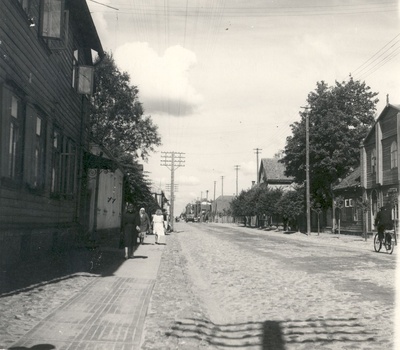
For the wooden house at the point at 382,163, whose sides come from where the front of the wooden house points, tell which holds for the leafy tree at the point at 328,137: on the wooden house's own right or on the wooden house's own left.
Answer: on the wooden house's own right

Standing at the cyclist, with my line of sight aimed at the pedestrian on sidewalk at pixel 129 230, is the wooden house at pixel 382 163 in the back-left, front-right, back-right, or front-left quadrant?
back-right

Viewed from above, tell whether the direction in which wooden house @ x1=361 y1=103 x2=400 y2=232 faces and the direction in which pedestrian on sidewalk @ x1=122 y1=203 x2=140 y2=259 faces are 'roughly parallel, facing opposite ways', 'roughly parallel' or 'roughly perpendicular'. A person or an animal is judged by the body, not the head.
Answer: roughly perpendicular

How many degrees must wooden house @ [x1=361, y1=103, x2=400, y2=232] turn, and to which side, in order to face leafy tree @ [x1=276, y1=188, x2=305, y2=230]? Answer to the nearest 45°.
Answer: approximately 90° to its right

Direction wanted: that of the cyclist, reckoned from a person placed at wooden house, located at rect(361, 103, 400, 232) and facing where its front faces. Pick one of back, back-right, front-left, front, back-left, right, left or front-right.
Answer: front-left

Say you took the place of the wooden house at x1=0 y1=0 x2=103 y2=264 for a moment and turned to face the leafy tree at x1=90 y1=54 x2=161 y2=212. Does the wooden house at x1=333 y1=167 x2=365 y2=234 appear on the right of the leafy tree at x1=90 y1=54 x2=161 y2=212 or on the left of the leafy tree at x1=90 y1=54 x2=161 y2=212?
right

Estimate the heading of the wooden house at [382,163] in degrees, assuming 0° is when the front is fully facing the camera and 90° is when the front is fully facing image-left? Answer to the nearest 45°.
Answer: approximately 45°
